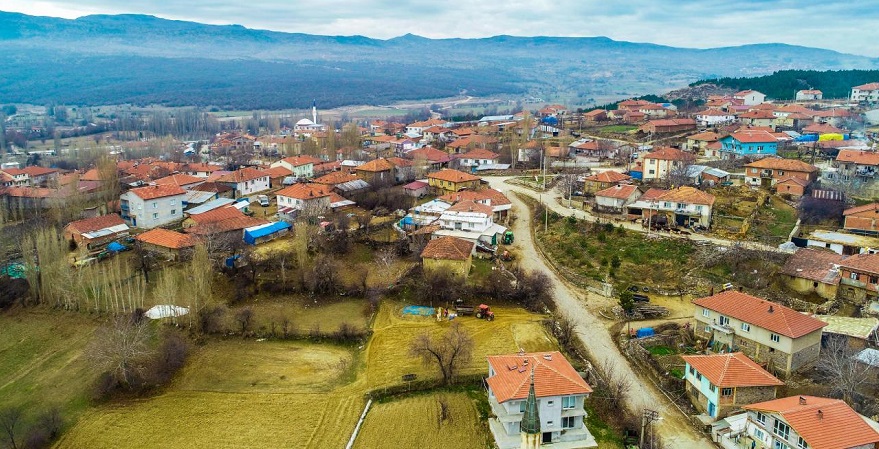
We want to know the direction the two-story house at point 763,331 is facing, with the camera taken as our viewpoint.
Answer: facing the viewer and to the left of the viewer

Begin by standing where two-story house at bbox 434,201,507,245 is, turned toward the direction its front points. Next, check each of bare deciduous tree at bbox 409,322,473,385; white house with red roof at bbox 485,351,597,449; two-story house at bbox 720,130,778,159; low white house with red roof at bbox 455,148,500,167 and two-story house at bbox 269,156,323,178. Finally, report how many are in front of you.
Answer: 2

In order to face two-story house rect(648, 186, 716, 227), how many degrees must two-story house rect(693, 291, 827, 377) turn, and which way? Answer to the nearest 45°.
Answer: approximately 135° to its right

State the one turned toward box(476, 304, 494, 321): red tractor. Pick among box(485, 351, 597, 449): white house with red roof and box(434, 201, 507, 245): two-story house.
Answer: the two-story house

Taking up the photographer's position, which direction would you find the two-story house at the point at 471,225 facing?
facing the viewer

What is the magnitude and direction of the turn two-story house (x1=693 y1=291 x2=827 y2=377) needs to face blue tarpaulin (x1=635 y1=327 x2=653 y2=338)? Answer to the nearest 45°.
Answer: approximately 45° to its right

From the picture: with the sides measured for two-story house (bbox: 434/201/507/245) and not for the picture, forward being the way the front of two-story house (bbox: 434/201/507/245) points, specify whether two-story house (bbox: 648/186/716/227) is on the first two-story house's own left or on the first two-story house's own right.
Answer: on the first two-story house's own left

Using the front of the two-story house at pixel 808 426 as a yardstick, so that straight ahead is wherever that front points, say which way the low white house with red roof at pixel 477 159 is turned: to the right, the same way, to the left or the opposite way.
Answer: to the left

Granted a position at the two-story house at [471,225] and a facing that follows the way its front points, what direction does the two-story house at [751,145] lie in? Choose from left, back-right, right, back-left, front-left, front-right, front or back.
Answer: back-left

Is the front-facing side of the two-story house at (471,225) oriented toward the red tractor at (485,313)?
yes

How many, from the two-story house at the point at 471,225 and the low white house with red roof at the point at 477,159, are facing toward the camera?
2

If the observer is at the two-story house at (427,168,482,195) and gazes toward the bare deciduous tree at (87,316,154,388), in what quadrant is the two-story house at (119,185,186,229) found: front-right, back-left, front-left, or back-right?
front-right

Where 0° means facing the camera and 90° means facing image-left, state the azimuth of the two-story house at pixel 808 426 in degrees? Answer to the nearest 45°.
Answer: approximately 45°

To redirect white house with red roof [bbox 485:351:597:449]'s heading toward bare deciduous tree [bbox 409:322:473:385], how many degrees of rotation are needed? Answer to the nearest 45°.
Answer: approximately 135° to its right

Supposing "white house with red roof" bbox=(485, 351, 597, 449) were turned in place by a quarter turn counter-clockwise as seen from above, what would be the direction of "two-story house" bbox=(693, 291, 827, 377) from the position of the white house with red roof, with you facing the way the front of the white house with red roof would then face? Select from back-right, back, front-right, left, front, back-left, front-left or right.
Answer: front-left
